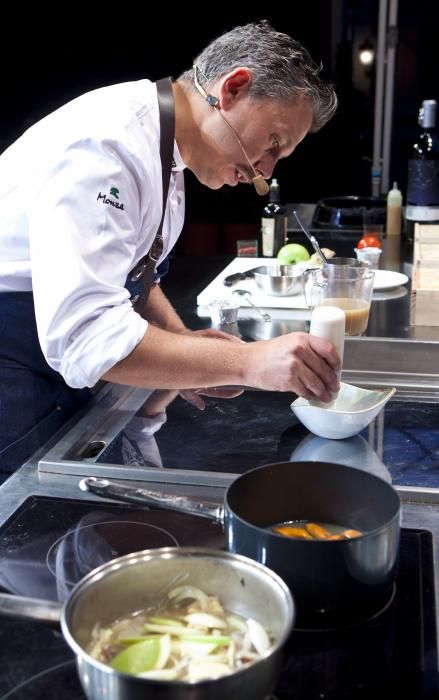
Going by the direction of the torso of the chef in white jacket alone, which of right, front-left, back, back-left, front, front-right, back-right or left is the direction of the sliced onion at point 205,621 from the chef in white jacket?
right

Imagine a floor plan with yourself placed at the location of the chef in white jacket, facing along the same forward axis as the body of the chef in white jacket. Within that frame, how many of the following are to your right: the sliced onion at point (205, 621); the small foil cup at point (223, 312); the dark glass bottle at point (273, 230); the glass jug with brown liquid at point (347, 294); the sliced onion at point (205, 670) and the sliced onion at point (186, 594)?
3

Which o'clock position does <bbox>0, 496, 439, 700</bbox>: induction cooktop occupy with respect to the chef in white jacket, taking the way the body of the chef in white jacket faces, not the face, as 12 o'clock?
The induction cooktop is roughly at 3 o'clock from the chef in white jacket.

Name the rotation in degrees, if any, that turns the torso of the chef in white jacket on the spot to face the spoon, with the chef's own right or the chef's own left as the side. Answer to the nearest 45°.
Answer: approximately 90° to the chef's own left

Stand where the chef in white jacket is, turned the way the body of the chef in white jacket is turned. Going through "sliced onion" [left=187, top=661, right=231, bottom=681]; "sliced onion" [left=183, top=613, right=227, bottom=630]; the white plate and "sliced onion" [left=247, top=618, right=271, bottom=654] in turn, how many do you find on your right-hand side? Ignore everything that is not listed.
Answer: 3

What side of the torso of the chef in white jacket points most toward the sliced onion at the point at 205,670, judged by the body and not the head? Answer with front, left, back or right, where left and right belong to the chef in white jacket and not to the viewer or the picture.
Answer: right

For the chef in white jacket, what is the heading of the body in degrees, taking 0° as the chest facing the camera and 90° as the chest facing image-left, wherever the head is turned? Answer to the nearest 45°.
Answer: approximately 270°

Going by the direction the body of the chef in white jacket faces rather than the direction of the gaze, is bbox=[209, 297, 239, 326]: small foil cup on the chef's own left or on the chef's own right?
on the chef's own left

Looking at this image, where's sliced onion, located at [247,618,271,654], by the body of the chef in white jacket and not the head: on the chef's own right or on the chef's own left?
on the chef's own right

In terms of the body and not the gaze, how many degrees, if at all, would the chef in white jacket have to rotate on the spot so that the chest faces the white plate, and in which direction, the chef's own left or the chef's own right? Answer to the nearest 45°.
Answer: approximately 45° to the chef's own left

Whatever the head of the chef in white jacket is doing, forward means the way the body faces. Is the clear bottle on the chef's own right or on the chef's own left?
on the chef's own left

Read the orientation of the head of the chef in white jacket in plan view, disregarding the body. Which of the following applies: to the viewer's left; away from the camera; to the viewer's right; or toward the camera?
to the viewer's right

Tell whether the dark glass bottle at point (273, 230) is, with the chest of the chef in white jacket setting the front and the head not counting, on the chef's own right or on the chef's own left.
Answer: on the chef's own left

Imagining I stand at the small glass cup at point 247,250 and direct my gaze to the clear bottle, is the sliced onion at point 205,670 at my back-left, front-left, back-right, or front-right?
back-right
